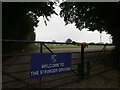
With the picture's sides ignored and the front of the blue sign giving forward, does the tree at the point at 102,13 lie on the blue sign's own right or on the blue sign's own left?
on the blue sign's own left
